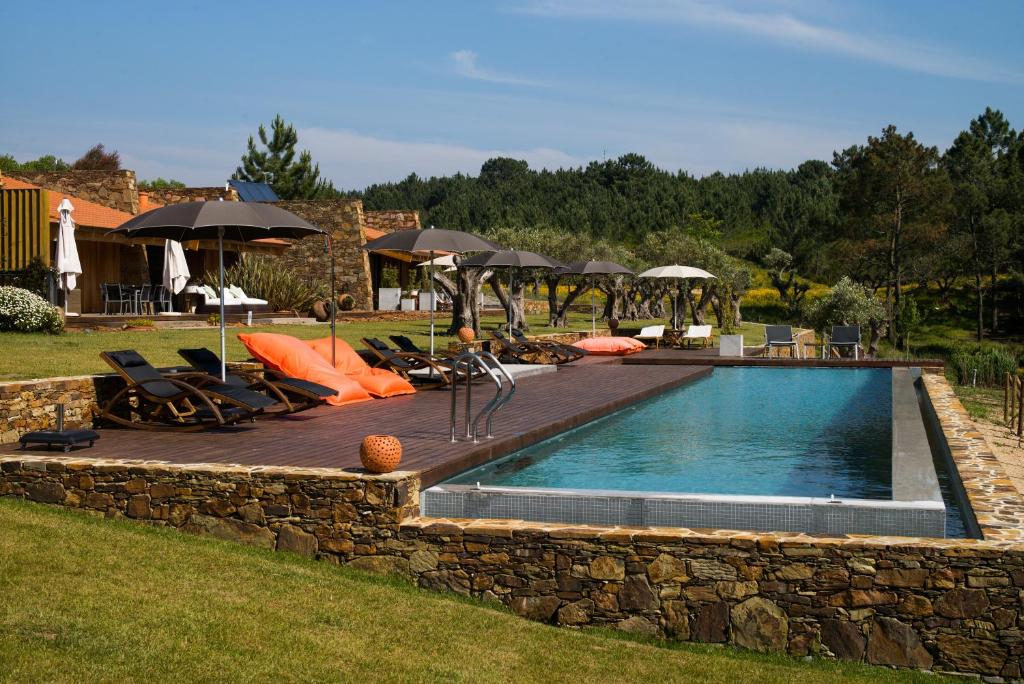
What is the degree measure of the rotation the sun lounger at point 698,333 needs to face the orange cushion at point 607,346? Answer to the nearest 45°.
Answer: approximately 45° to its right

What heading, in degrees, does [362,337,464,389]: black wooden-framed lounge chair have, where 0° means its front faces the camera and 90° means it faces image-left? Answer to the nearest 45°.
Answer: approximately 315°

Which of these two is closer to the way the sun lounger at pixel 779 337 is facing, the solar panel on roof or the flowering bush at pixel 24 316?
the flowering bush

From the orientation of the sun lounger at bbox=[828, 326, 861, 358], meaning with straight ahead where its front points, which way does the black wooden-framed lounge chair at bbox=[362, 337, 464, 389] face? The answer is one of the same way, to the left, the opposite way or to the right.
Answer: to the left

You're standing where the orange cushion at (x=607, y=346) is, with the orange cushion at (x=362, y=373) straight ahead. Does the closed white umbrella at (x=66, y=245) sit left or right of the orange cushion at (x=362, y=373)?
right

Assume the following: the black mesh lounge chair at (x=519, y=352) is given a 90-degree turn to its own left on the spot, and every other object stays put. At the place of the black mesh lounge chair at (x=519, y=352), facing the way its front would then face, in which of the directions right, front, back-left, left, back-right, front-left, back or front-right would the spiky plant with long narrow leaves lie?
front-left

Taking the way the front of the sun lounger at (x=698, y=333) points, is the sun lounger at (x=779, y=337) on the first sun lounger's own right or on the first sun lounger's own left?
on the first sun lounger's own left

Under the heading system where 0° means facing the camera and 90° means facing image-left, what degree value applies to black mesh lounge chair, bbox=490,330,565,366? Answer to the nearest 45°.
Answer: approximately 270°

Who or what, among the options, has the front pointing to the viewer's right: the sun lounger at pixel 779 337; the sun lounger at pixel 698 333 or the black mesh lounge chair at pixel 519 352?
the black mesh lounge chair

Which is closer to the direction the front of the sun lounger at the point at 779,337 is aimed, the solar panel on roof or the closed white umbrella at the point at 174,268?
the closed white umbrella
